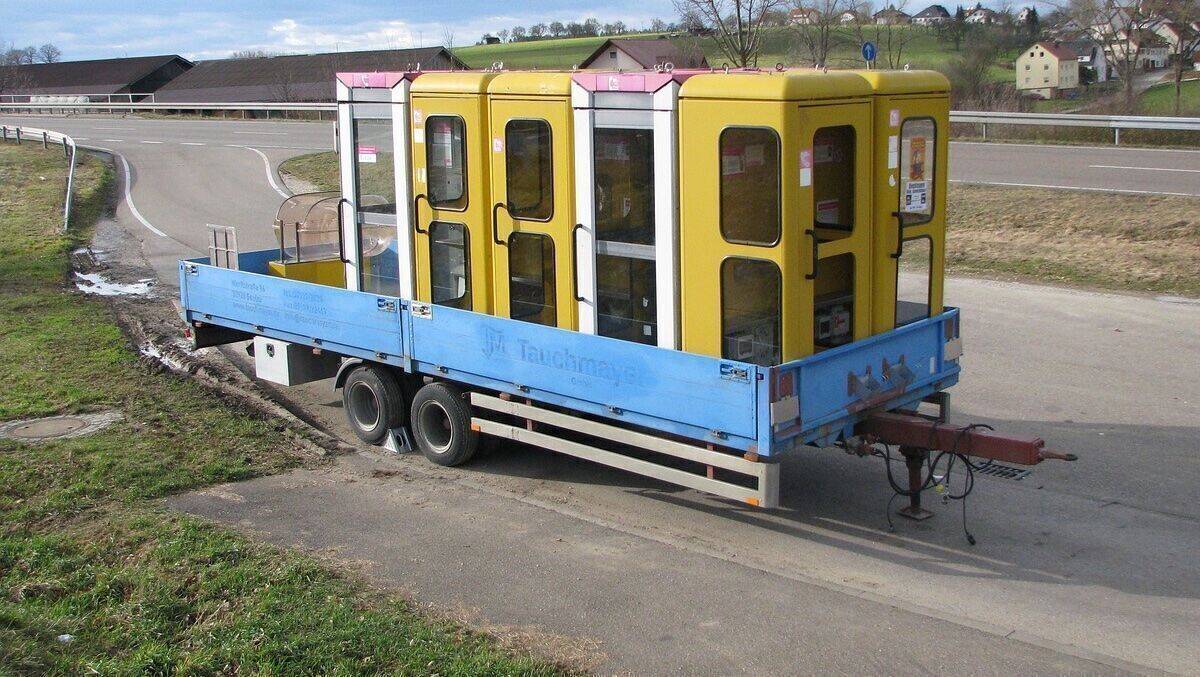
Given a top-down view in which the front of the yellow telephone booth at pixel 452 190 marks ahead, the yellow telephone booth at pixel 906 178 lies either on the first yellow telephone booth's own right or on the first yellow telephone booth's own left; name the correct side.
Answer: on the first yellow telephone booth's own left

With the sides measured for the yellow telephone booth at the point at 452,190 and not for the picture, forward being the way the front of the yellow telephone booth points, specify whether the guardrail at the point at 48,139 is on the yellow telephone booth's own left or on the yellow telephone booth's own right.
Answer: on the yellow telephone booth's own right

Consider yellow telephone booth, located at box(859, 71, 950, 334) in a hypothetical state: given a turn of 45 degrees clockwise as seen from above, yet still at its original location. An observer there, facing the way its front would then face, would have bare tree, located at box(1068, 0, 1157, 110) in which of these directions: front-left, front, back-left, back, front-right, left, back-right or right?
back

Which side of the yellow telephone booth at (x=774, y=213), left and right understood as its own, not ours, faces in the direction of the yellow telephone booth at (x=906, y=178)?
left

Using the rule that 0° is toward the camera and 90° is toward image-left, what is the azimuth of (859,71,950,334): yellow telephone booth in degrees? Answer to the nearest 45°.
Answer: approximately 315°

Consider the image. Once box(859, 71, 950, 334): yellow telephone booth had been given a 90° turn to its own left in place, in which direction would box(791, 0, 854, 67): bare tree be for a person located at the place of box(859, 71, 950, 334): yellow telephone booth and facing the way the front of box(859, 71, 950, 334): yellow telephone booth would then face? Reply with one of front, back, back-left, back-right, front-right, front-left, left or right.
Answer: front-left

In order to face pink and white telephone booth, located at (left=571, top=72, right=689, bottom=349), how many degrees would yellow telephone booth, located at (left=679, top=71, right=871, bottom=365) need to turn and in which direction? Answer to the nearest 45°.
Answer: approximately 180°

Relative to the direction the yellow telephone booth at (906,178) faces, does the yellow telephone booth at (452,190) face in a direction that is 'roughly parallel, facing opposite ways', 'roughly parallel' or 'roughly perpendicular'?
roughly perpendicular

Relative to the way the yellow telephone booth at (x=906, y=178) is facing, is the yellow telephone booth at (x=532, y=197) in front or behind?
behind

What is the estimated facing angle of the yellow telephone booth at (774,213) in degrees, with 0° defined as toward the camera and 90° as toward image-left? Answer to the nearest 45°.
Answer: approximately 315°

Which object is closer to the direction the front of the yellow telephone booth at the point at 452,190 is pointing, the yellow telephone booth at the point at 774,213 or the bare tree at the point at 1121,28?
the yellow telephone booth

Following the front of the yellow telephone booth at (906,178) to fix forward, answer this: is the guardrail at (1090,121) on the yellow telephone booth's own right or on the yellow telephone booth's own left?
on the yellow telephone booth's own left

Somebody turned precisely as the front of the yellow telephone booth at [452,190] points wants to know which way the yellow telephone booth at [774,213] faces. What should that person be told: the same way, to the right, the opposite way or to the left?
to the left
